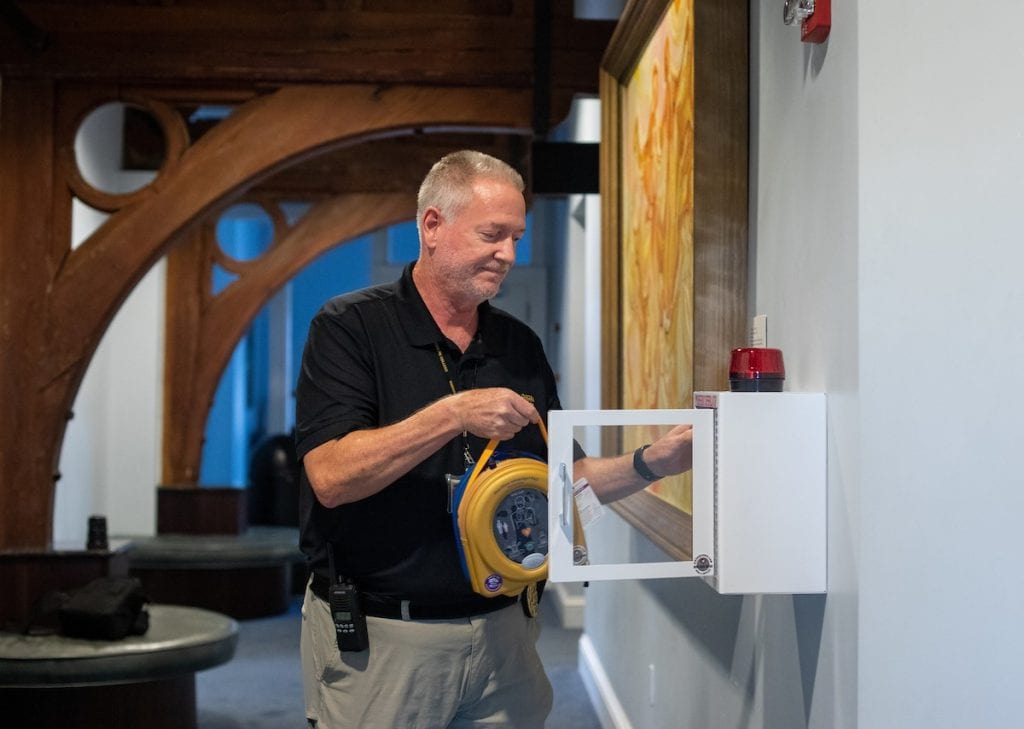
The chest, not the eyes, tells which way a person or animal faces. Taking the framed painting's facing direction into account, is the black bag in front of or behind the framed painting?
in front

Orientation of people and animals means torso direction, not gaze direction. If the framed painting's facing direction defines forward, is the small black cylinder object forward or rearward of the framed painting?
forward

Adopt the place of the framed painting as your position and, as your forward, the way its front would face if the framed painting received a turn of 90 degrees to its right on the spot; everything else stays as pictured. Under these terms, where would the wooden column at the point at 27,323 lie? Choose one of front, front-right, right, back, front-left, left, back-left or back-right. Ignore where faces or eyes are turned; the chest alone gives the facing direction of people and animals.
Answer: front-left

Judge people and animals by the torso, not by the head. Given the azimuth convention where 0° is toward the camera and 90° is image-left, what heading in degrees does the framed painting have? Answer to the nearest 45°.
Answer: approximately 90°
